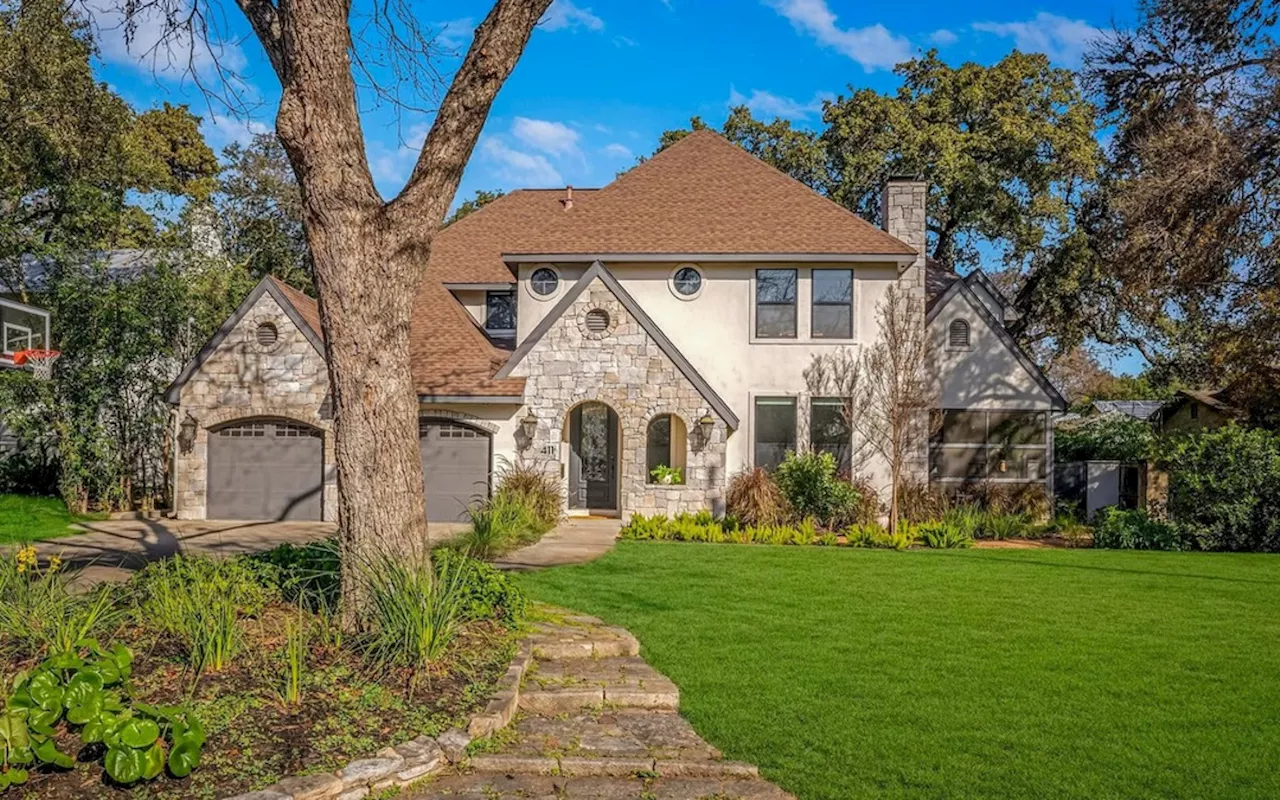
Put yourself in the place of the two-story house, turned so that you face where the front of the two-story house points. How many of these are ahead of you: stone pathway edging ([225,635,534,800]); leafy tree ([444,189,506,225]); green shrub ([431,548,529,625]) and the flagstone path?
3

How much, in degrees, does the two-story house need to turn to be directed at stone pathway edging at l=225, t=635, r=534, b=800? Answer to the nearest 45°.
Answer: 0° — it already faces it

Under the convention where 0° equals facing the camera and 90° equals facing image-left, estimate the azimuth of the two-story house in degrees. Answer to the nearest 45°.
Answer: approximately 0°

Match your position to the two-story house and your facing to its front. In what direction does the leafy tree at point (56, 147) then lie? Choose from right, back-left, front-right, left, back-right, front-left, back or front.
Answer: right

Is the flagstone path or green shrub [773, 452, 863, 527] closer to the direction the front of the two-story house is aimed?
the flagstone path

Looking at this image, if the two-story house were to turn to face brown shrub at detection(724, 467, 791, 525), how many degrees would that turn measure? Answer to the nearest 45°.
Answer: approximately 45° to its left

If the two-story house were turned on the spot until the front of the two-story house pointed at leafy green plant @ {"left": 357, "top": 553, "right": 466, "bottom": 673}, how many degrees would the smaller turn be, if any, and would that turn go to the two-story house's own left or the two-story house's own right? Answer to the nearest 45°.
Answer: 0° — it already faces it

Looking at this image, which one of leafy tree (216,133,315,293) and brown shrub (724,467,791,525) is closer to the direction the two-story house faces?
the brown shrub

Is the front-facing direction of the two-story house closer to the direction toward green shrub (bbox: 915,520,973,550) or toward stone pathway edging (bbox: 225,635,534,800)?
the stone pathway edging

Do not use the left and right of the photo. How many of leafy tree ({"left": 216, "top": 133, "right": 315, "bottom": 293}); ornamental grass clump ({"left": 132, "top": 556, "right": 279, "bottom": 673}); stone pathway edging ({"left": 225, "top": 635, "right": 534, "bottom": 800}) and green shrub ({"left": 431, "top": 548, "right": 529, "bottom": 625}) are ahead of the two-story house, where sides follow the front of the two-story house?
3
